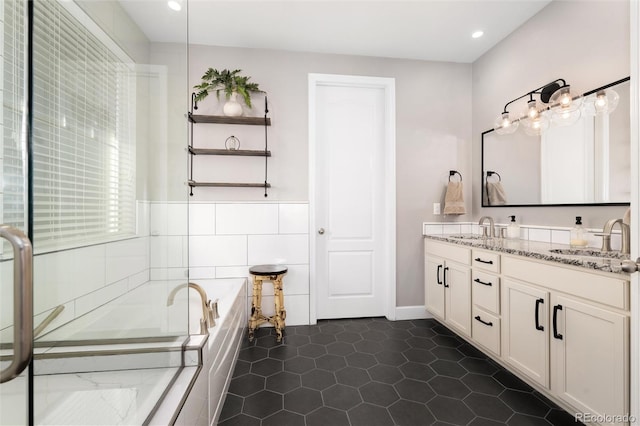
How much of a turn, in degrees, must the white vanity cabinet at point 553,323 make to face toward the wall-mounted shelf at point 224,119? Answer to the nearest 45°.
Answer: approximately 45° to its right

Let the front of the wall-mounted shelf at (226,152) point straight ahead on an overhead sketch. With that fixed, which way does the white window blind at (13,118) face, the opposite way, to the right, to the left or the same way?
to the left

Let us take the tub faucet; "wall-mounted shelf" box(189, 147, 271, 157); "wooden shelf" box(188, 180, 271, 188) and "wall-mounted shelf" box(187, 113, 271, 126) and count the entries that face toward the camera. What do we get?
3

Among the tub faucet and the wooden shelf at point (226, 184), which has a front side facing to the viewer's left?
the tub faucet

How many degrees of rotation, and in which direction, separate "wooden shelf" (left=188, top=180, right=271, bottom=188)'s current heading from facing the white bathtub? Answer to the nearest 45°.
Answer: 0° — it already faces it

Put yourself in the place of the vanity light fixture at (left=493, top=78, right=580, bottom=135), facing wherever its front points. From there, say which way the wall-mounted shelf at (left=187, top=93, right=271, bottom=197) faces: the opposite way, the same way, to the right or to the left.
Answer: to the left

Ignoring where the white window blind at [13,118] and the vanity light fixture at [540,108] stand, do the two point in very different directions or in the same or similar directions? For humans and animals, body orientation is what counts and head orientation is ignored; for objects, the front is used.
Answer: very different directions

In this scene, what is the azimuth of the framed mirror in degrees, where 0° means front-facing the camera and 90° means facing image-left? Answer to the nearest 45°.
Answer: approximately 45°

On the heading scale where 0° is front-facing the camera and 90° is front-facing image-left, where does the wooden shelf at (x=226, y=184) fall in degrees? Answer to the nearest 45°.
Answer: approximately 0°

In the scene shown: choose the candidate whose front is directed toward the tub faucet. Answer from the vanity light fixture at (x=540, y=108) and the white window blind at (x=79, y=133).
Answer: the vanity light fixture
